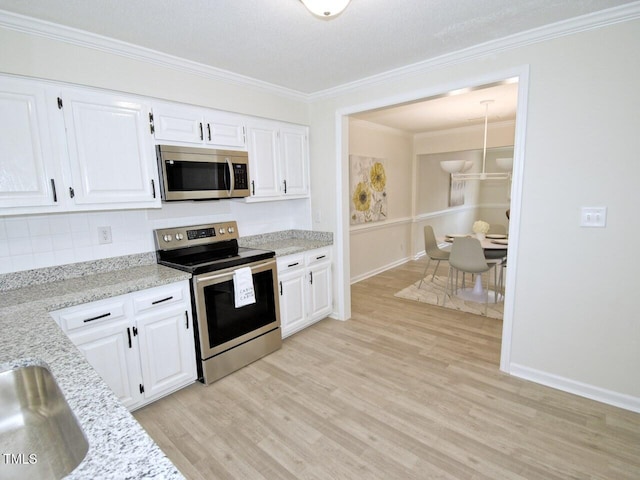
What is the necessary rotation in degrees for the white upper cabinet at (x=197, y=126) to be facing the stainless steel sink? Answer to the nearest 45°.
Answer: approximately 45° to its right

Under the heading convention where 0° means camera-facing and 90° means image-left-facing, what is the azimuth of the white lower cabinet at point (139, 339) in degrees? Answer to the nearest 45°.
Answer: approximately 315°

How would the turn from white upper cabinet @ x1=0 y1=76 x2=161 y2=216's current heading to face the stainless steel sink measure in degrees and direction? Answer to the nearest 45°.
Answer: approximately 45° to its right

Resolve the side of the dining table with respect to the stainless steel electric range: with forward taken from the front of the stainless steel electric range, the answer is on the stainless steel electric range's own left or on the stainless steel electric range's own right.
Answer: on the stainless steel electric range's own left

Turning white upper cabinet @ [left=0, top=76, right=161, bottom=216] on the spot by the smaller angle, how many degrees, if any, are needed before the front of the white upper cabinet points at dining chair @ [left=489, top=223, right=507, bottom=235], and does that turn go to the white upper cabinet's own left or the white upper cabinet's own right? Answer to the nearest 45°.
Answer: approximately 45° to the white upper cabinet's own left

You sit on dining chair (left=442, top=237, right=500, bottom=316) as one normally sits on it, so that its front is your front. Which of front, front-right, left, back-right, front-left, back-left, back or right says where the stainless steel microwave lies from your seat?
back

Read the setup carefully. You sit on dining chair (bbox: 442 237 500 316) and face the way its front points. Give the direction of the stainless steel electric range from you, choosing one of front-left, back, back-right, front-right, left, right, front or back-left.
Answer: back

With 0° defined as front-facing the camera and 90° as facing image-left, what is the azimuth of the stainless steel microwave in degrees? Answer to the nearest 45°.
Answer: approximately 315°

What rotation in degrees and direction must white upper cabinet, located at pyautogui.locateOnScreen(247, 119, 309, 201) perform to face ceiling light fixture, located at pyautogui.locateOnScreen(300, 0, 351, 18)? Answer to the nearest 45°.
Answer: approximately 45° to its right

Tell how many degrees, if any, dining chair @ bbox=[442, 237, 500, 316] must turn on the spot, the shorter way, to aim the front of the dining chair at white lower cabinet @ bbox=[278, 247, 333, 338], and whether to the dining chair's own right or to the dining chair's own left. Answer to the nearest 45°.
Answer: approximately 180°
